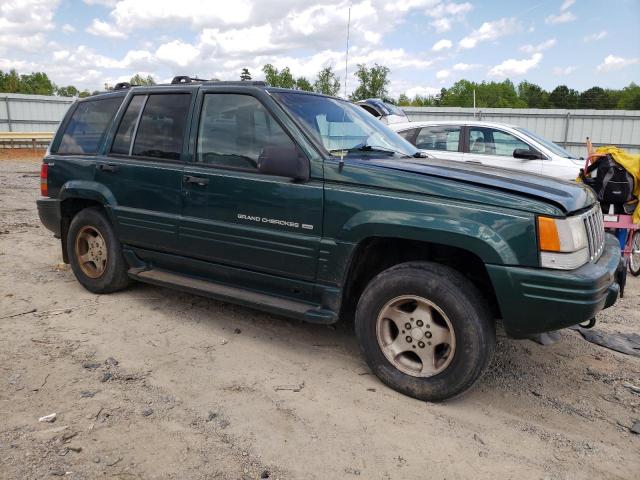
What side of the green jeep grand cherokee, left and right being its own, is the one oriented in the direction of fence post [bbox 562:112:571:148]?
left

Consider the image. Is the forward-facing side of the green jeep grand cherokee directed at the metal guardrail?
no

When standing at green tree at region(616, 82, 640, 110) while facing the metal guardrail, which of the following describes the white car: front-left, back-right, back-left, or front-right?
front-left

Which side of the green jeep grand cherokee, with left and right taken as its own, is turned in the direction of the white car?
left

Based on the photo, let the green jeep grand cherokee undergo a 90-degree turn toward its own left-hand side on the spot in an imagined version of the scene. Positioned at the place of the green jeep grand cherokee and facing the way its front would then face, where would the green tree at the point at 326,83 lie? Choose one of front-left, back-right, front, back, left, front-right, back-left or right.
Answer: front-left

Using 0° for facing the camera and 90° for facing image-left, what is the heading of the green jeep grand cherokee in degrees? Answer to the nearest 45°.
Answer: approximately 315°
